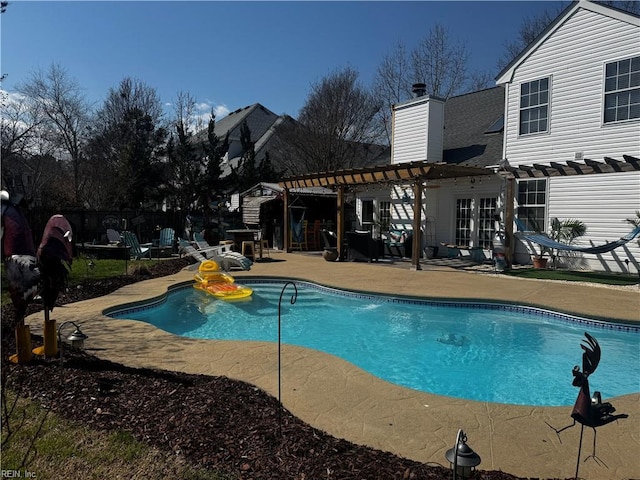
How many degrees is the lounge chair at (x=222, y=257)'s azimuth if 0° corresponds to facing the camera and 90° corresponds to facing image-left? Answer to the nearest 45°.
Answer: approximately 315°

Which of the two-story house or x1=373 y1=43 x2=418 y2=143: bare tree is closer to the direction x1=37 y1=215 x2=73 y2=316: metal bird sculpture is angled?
the two-story house

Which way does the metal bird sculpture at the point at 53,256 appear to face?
to the viewer's right

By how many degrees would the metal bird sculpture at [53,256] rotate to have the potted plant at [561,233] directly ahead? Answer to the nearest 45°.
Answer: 0° — it already faces it

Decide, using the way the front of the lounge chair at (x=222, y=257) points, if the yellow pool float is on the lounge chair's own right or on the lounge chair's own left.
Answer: on the lounge chair's own right

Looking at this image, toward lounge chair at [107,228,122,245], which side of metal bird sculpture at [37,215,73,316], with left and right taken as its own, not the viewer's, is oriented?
left

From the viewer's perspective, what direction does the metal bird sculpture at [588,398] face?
to the viewer's left
